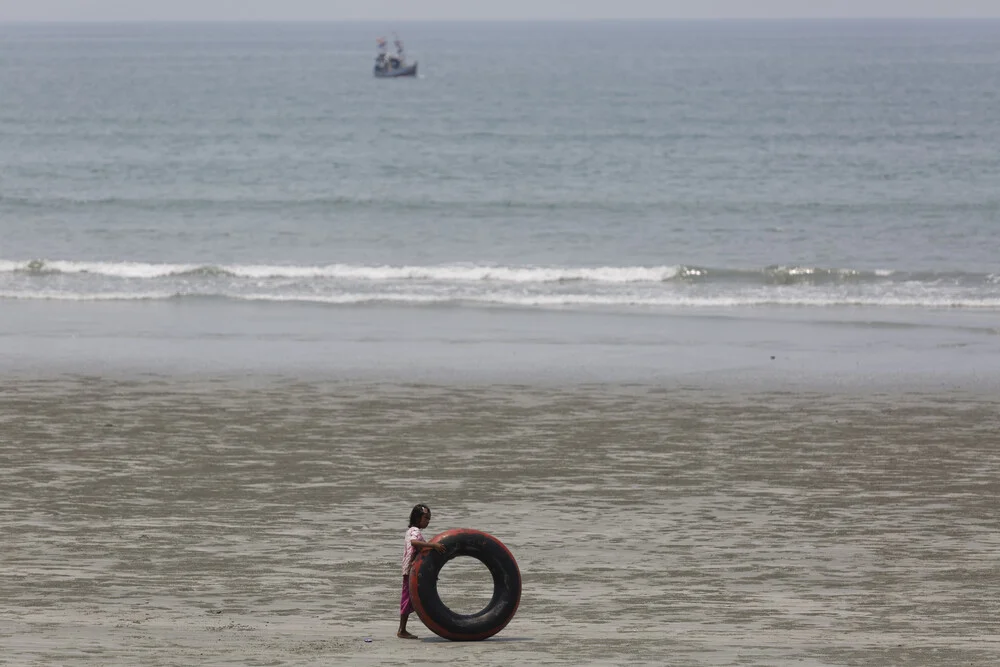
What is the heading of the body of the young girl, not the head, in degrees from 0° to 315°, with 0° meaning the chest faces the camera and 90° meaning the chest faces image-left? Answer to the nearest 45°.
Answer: approximately 270°
